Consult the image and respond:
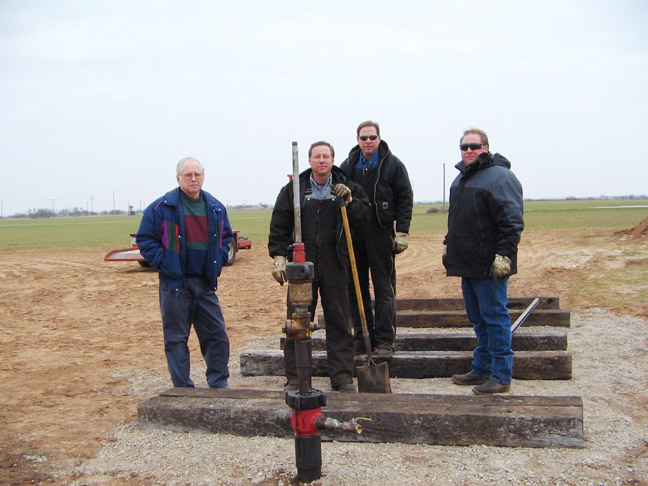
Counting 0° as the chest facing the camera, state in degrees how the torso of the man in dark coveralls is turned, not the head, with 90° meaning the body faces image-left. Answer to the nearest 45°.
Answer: approximately 0°

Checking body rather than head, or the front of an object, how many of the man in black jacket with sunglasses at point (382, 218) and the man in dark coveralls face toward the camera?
2

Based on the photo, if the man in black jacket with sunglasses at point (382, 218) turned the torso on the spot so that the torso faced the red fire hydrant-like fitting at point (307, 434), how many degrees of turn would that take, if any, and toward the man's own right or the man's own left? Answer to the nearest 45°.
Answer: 0° — they already face it

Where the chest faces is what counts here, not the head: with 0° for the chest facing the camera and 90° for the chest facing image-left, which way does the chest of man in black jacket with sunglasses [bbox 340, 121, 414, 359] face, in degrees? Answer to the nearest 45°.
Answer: approximately 0°

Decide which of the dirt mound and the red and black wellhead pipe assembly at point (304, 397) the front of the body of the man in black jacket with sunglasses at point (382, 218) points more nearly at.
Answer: the red and black wellhead pipe assembly

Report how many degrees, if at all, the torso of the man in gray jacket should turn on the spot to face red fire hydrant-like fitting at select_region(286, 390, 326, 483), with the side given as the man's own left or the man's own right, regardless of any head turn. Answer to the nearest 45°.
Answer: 0° — they already face it

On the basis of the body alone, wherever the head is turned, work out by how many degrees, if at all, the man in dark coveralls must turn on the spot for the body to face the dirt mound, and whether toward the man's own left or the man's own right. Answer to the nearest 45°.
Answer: approximately 135° to the man's own left

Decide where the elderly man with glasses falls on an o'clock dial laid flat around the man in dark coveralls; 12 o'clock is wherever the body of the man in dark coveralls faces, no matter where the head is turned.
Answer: The elderly man with glasses is roughly at 3 o'clock from the man in dark coveralls.

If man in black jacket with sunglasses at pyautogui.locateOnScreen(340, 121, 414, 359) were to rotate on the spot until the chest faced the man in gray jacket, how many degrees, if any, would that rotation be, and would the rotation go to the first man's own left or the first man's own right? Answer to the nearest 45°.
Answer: approximately 45° to the first man's own left

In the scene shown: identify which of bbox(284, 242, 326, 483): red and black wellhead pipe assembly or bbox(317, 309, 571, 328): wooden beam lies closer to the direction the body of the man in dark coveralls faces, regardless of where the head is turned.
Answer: the red and black wellhead pipe assembly

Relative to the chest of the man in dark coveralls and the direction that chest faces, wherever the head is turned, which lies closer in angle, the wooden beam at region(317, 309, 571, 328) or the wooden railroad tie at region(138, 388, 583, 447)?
the wooden railroad tie

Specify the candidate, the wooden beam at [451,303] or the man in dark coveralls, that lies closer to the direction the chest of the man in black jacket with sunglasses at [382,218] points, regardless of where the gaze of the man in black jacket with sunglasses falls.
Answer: the man in dark coveralls

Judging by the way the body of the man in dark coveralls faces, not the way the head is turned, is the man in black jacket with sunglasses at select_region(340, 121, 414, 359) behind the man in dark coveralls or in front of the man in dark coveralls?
behind
